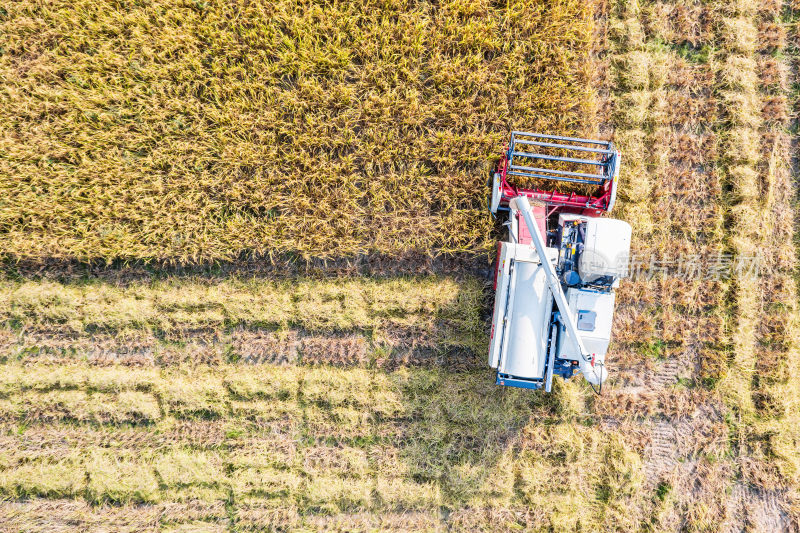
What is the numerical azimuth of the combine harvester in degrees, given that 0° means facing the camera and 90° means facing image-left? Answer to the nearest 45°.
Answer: approximately 180°
